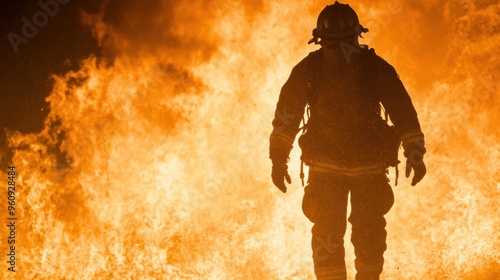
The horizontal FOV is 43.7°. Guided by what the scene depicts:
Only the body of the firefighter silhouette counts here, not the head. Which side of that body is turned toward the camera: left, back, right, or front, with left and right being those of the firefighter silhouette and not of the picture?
front
